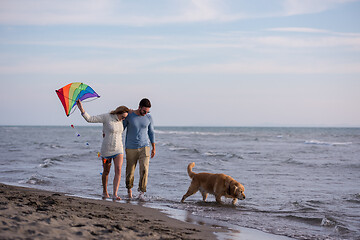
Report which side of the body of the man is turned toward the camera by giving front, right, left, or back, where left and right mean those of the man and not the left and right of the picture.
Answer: front

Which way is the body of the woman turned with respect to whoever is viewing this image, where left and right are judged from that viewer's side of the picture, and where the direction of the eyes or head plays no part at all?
facing the viewer and to the right of the viewer

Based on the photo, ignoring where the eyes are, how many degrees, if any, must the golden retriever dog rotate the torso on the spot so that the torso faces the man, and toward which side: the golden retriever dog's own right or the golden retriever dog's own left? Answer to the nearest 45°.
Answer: approximately 180°

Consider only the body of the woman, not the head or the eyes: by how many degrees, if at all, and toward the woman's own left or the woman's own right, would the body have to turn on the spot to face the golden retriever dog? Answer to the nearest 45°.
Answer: approximately 45° to the woman's own left

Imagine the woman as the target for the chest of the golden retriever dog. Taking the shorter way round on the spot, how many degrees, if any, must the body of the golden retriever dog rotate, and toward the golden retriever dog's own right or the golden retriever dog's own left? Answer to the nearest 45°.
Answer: approximately 180°

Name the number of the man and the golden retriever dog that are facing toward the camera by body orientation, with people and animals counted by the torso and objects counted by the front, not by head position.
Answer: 1

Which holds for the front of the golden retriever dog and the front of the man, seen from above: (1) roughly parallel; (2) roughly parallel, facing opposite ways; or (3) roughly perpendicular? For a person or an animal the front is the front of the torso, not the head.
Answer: roughly perpendicular

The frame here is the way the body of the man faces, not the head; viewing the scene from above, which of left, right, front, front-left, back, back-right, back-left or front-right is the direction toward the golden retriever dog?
left

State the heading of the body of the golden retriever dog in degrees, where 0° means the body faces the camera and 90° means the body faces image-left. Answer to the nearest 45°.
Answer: approximately 270°
